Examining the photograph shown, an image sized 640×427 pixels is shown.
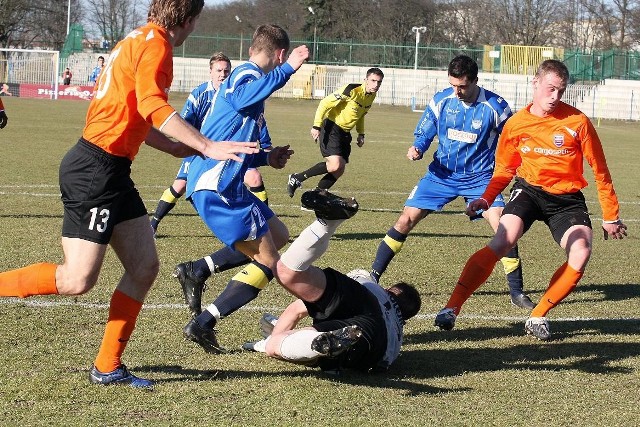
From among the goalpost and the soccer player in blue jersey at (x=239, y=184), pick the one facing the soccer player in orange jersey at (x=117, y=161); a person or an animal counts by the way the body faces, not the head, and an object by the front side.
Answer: the goalpost

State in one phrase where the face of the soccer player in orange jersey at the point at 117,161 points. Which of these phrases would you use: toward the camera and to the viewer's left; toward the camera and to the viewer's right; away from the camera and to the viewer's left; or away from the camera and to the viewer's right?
away from the camera and to the viewer's right

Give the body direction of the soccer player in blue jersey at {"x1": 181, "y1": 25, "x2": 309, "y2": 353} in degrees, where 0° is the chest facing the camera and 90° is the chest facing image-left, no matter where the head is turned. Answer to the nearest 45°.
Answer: approximately 270°

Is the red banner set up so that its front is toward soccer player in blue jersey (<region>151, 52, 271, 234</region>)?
yes

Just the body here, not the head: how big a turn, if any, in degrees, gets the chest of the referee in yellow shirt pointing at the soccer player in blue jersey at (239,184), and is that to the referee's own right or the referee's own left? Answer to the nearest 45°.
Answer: approximately 45° to the referee's own right

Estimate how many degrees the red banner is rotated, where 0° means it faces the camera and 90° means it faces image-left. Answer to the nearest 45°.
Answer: approximately 0°

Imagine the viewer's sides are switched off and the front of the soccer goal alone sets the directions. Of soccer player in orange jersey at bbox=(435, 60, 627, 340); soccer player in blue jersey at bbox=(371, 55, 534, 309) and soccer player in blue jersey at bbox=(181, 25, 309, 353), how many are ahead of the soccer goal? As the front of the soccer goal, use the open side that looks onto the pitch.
3

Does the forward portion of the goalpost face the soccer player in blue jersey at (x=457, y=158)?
yes
